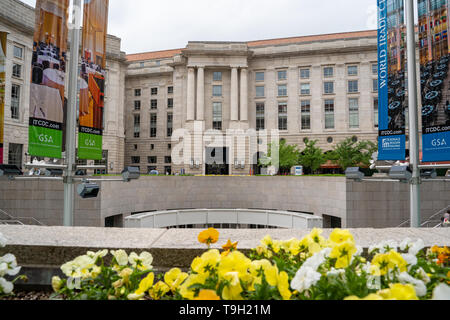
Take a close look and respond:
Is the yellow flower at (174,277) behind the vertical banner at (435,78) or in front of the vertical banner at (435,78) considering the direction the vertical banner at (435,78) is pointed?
in front

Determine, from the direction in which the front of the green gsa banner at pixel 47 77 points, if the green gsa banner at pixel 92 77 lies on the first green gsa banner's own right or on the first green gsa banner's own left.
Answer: on the first green gsa banner's own left

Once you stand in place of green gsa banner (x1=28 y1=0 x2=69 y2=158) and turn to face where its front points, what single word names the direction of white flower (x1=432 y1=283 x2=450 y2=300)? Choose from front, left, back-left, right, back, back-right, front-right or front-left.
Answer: front

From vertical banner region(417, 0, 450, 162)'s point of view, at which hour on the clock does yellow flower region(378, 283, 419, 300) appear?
The yellow flower is roughly at 12 o'clock from the vertical banner.

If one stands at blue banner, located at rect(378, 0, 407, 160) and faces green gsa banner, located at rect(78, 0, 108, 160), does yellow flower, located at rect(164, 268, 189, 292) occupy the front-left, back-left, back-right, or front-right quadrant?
front-left

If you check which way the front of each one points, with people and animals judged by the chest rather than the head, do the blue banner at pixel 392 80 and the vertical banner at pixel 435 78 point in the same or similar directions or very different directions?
same or similar directions

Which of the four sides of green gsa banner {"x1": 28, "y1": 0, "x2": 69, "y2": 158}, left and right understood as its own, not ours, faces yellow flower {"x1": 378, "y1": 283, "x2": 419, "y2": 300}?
front

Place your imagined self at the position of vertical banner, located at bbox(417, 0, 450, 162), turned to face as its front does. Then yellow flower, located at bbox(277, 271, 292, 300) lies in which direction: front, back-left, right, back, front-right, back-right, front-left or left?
front

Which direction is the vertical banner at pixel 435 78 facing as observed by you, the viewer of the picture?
facing the viewer

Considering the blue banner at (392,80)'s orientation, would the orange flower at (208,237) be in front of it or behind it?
in front

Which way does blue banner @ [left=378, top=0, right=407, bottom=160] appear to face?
toward the camera

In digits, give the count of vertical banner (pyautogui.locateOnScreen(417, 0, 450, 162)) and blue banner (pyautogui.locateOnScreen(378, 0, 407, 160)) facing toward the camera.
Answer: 2

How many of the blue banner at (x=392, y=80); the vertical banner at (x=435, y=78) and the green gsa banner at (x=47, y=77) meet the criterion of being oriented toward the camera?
3

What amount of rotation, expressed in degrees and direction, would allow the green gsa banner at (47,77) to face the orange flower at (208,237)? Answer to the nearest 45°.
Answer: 0° — it already faces it
